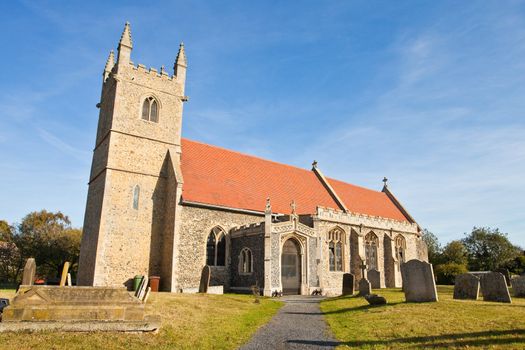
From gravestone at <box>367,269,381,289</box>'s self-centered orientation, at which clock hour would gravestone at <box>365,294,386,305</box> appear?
gravestone at <box>365,294,386,305</box> is roughly at 12 o'clock from gravestone at <box>367,269,381,289</box>.

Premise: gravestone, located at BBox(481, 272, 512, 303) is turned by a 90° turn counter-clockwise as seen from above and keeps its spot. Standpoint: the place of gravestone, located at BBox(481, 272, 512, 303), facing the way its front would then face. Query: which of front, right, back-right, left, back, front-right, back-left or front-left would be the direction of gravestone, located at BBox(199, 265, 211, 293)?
back

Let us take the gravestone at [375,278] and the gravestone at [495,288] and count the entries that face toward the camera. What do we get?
2

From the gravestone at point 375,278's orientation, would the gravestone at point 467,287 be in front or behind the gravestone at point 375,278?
in front

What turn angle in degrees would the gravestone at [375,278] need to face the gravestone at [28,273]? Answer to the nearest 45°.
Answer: approximately 45° to its right

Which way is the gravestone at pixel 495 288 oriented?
toward the camera

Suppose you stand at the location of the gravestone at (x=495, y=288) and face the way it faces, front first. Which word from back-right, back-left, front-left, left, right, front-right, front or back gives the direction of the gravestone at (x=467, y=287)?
back-right

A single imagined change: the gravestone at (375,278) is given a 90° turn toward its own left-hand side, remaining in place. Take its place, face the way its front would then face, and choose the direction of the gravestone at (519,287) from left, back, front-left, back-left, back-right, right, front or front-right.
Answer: front-right

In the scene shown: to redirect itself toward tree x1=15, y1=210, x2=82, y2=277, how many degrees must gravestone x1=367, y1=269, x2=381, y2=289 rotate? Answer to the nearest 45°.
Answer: approximately 90° to its right

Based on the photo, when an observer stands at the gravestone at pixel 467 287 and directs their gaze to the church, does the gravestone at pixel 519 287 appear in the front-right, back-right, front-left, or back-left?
back-right

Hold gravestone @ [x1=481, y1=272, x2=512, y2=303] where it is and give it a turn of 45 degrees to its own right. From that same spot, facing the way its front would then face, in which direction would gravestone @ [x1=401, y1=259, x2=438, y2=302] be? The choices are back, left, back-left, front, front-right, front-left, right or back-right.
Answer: front

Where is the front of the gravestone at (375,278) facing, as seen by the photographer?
facing the viewer

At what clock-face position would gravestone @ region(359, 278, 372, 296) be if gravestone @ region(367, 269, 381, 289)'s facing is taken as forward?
gravestone @ region(359, 278, 372, 296) is roughly at 12 o'clock from gravestone @ region(367, 269, 381, 289).

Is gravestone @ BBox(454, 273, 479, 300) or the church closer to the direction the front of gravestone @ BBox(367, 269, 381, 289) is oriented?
the gravestone
